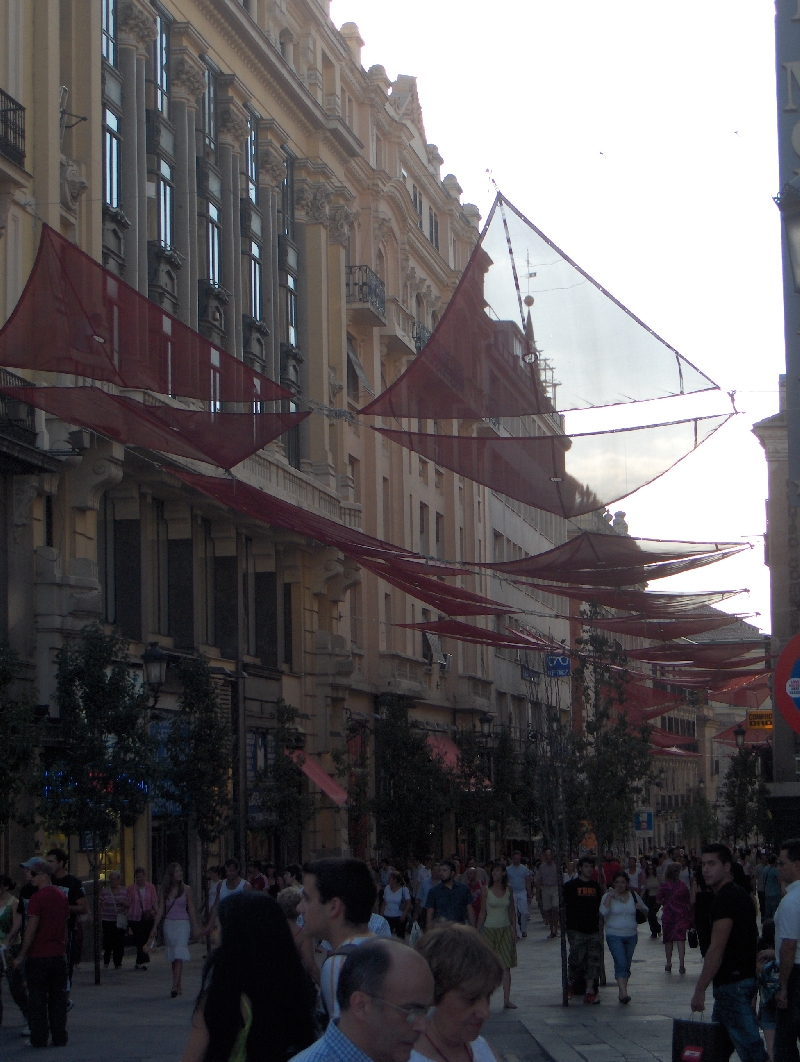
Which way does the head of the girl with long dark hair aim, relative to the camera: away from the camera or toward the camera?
away from the camera

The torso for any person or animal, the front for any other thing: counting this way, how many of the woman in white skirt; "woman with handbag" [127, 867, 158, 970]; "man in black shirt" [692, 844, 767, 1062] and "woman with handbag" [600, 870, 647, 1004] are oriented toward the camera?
3

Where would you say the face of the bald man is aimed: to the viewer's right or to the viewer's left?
to the viewer's right

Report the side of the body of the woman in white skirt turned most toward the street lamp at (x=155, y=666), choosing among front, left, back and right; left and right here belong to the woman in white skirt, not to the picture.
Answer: back

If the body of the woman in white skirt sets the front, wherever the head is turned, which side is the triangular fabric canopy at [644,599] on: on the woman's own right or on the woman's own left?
on the woman's own left
